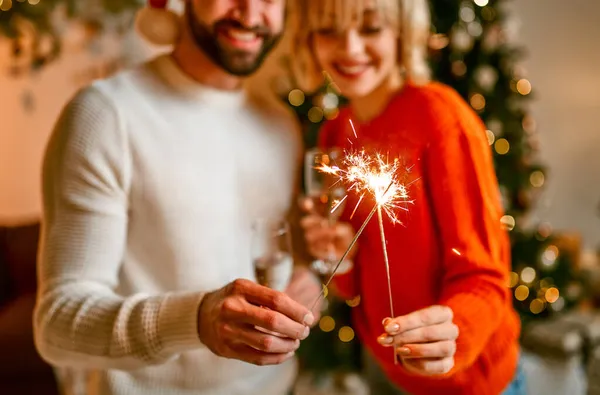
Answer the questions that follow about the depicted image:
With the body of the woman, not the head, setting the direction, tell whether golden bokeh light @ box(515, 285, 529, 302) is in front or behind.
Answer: behind

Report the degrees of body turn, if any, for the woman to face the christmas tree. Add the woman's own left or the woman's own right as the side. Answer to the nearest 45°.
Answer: approximately 135° to the woman's own right

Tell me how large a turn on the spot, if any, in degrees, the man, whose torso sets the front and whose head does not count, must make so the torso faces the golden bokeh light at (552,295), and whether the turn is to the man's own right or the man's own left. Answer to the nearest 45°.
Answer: approximately 90° to the man's own left

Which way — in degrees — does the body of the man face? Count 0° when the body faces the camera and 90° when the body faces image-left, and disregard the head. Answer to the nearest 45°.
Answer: approximately 315°
